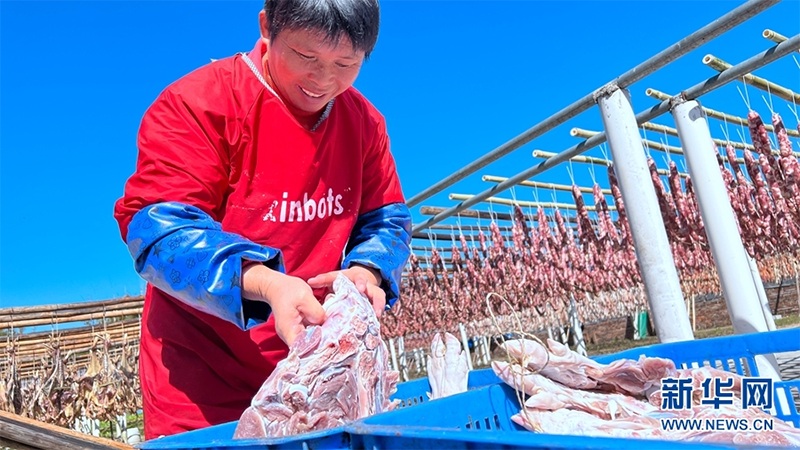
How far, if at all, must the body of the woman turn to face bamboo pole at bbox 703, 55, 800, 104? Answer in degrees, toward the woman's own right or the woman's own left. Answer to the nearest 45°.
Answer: approximately 90° to the woman's own left

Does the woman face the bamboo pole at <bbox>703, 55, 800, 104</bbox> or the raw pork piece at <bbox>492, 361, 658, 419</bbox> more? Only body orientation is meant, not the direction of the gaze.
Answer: the raw pork piece

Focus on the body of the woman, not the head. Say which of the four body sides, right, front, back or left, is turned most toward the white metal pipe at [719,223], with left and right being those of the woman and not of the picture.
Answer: left

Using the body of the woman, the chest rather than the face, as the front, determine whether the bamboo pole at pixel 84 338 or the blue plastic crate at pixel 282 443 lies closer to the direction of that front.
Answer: the blue plastic crate

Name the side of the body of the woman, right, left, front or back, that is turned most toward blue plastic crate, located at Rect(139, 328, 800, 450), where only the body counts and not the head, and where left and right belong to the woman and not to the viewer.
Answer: front

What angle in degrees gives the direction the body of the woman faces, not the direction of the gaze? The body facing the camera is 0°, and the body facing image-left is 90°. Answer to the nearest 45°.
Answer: approximately 315°

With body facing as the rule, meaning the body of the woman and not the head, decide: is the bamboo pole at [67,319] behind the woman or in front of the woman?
behind

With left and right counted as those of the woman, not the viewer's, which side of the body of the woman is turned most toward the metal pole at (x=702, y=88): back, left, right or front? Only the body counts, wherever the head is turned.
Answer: left

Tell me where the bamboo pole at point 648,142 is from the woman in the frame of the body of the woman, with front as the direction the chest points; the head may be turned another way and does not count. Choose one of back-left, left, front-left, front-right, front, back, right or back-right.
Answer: left

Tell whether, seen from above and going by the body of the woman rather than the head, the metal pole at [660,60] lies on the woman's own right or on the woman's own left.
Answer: on the woman's own left

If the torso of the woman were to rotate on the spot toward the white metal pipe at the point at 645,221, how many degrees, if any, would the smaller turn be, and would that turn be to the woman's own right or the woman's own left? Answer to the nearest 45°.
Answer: approximately 90° to the woman's own left
